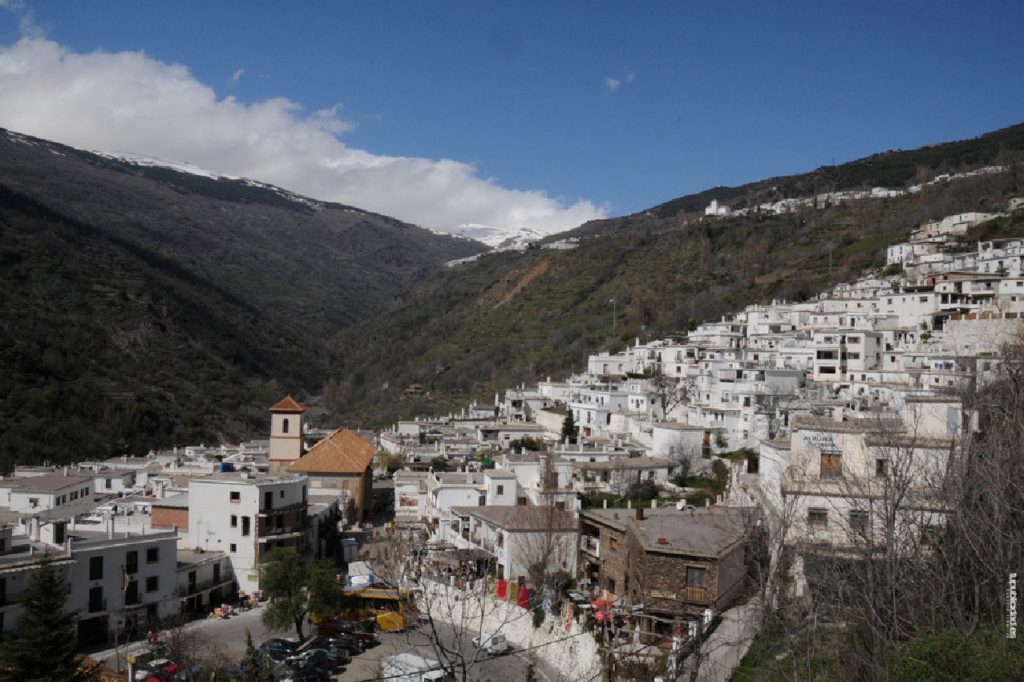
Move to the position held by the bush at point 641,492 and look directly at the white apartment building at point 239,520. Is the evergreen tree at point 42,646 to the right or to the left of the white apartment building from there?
left

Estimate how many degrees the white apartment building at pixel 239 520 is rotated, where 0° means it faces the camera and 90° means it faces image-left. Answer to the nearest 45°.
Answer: approximately 315°

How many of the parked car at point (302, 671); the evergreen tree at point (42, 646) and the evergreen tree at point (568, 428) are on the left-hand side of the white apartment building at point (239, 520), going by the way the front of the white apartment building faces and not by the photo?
1

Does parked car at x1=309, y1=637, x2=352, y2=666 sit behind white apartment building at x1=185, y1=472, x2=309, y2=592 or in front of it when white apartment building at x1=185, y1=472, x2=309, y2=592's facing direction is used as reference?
in front

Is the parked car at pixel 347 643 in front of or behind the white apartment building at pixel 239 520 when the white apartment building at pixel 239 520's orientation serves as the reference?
in front

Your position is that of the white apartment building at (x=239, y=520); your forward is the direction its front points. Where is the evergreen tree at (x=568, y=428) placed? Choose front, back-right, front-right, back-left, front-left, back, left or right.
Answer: left
